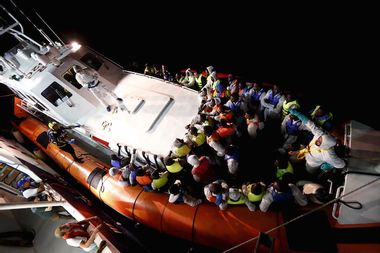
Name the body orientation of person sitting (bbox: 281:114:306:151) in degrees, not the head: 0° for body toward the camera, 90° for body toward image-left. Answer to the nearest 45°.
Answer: approximately 45°
